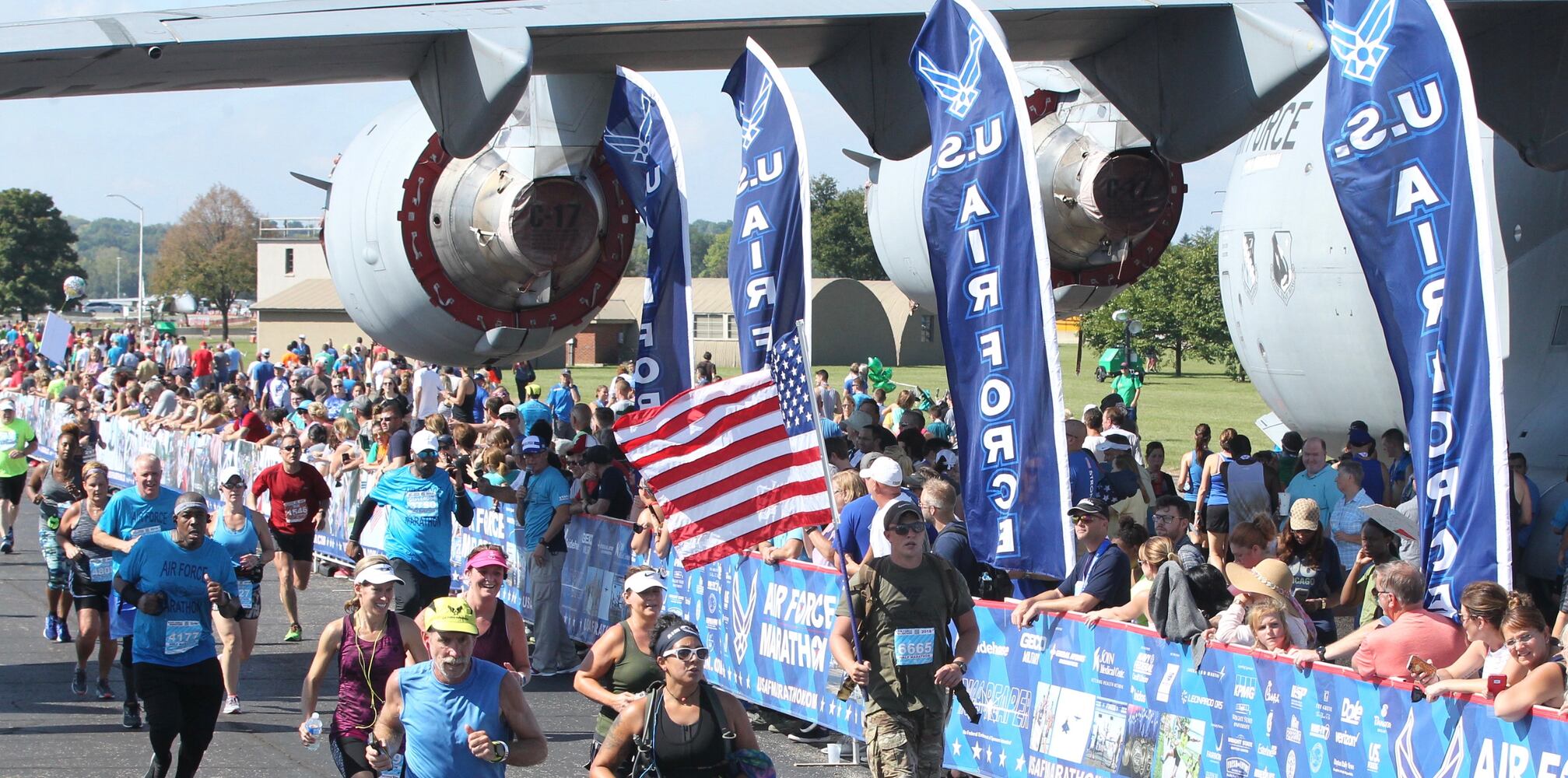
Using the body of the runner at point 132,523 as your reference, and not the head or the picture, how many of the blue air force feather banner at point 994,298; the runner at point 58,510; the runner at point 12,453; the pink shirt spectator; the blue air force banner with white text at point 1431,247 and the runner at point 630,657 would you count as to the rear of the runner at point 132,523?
2

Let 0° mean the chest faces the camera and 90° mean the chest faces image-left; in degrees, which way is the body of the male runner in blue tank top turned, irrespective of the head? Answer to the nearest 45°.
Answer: approximately 0°

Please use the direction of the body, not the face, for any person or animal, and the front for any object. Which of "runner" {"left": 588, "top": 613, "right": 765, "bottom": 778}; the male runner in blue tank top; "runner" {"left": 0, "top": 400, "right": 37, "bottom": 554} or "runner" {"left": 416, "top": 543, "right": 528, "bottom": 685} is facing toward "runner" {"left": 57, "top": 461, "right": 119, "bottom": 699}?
"runner" {"left": 0, "top": 400, "right": 37, "bottom": 554}

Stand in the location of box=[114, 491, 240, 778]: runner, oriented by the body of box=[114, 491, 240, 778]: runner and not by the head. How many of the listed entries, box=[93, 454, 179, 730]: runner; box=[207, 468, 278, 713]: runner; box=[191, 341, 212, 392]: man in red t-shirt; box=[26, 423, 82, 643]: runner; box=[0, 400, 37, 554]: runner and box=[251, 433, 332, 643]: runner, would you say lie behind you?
6

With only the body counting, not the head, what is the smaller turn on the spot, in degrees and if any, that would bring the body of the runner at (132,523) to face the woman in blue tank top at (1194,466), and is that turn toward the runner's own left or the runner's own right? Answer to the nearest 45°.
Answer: approximately 90° to the runner's own left

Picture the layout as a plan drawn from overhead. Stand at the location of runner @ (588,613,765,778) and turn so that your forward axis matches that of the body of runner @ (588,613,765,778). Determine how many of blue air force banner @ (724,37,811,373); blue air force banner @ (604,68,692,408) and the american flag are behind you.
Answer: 3

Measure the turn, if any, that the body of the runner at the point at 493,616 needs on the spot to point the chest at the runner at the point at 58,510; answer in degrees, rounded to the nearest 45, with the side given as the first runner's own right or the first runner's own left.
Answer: approximately 135° to the first runner's own right

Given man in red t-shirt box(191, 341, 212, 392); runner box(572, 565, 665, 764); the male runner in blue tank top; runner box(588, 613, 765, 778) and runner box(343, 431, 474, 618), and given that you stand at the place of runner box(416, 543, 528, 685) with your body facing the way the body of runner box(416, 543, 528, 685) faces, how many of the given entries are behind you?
2

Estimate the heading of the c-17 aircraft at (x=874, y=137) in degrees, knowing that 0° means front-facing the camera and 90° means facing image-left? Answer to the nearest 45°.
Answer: approximately 135°

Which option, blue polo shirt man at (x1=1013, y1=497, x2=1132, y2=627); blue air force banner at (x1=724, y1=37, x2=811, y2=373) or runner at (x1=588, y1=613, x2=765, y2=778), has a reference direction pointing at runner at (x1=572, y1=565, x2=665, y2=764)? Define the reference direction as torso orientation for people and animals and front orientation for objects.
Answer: the blue polo shirt man

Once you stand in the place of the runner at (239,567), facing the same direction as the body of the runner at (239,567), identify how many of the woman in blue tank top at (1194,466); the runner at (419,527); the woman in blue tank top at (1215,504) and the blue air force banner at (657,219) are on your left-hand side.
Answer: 4
